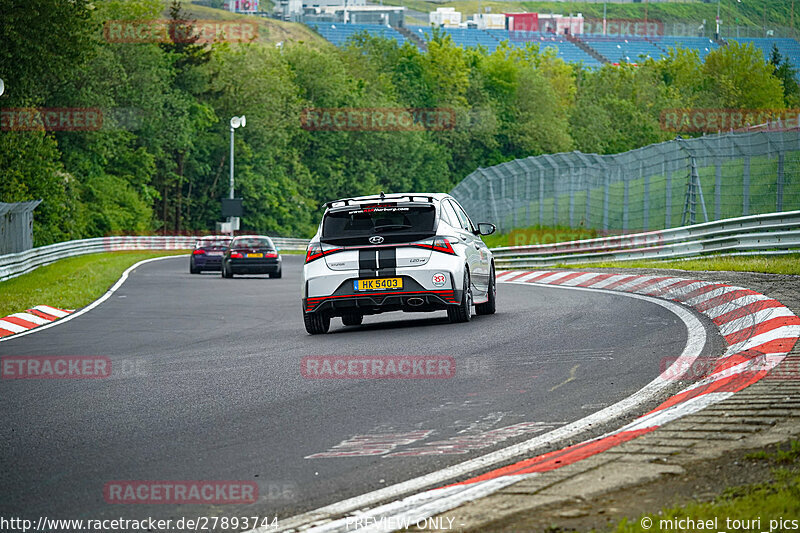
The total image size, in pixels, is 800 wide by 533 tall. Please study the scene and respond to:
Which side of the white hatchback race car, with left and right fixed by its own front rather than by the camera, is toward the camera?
back

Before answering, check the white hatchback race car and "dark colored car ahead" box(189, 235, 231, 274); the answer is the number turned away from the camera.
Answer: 2

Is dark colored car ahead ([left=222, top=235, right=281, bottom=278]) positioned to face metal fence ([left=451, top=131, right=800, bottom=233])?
no

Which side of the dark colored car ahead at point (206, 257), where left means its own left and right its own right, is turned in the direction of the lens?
back

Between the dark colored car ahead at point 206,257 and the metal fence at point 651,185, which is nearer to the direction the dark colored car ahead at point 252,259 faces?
the dark colored car ahead

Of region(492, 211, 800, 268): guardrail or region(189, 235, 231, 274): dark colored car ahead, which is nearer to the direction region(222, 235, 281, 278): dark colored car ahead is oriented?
the dark colored car ahead

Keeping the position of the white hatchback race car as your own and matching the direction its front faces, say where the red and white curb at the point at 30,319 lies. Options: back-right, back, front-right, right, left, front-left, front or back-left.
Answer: front-left

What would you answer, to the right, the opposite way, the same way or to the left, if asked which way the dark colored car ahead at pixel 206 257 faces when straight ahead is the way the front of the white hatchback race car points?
the same way

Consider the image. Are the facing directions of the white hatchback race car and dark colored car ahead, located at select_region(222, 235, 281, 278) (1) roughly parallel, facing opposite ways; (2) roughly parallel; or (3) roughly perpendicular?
roughly parallel

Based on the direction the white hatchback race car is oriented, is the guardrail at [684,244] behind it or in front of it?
in front

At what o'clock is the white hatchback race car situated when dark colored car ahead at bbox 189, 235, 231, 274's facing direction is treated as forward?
The white hatchback race car is roughly at 6 o'clock from the dark colored car ahead.

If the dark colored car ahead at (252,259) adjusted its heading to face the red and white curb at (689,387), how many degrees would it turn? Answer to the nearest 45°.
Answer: approximately 180°

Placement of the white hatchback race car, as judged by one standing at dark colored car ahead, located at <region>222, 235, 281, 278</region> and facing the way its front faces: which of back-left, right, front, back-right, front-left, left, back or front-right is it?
back

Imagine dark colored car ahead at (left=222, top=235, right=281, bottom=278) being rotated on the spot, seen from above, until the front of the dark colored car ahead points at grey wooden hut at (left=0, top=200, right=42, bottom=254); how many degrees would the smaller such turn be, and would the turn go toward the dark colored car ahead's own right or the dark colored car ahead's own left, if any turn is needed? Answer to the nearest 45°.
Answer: approximately 90° to the dark colored car ahead's own left

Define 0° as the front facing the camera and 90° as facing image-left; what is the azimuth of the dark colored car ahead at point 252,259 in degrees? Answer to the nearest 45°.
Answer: approximately 180°

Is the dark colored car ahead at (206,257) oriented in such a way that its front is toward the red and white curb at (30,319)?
no

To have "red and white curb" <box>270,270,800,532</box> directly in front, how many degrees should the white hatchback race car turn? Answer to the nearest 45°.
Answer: approximately 180°

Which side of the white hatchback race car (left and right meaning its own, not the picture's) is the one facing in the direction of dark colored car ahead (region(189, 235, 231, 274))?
front

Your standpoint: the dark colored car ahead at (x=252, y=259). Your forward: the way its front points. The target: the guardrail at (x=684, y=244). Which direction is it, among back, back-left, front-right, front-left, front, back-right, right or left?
back-right

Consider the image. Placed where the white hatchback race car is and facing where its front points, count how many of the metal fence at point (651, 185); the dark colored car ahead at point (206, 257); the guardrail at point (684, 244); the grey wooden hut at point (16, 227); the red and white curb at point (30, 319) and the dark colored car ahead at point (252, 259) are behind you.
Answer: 0
